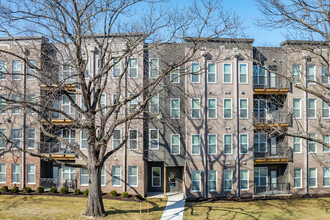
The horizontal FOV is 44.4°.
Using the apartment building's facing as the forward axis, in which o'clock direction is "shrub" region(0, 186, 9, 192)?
The shrub is roughly at 3 o'clock from the apartment building.

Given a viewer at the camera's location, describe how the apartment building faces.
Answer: facing the viewer
